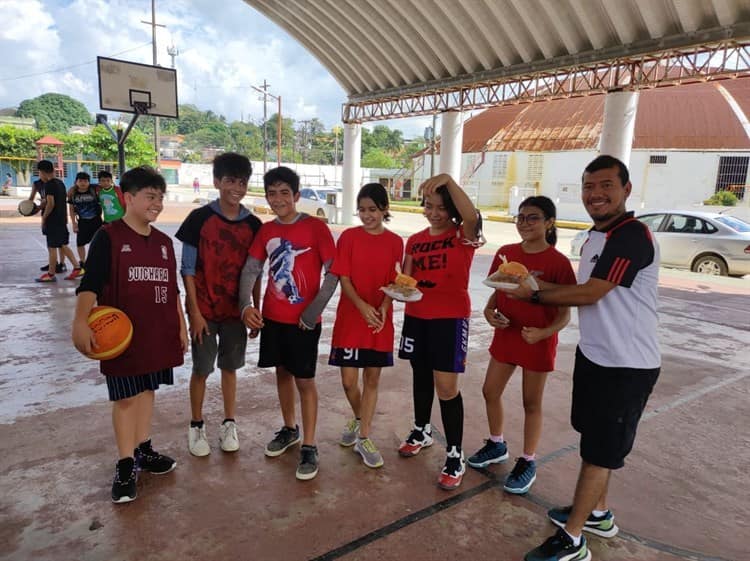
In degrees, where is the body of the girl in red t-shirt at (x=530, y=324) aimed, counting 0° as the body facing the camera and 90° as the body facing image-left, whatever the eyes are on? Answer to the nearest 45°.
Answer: approximately 45°

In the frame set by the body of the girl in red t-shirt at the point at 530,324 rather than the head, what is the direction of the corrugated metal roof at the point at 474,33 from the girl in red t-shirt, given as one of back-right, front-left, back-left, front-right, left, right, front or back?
back-right

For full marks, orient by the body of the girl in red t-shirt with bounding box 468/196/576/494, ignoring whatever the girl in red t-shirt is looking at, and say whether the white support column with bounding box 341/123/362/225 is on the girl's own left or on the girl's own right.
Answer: on the girl's own right

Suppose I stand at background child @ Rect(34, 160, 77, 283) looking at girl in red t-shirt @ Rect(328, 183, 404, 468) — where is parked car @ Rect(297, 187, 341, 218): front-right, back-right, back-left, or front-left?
back-left

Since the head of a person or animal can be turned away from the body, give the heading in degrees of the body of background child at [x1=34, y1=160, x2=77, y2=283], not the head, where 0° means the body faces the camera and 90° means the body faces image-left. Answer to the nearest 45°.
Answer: approximately 90°
